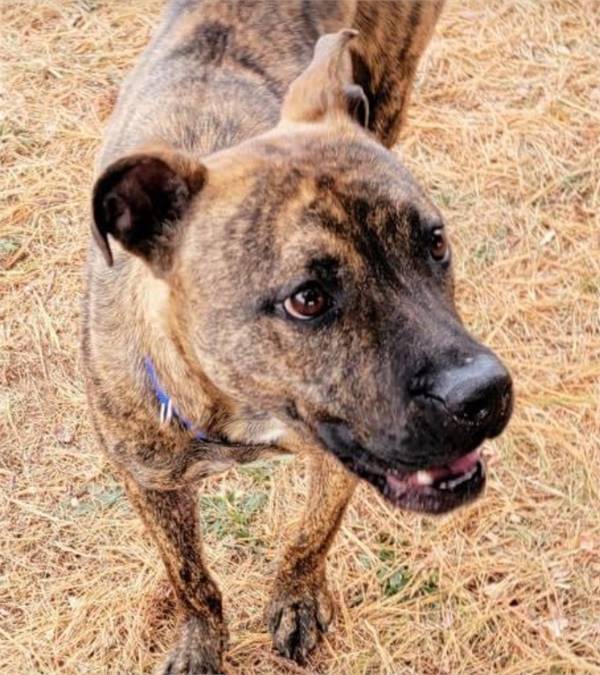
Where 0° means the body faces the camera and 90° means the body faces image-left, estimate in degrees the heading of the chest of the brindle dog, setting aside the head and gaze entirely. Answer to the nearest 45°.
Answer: approximately 0°
